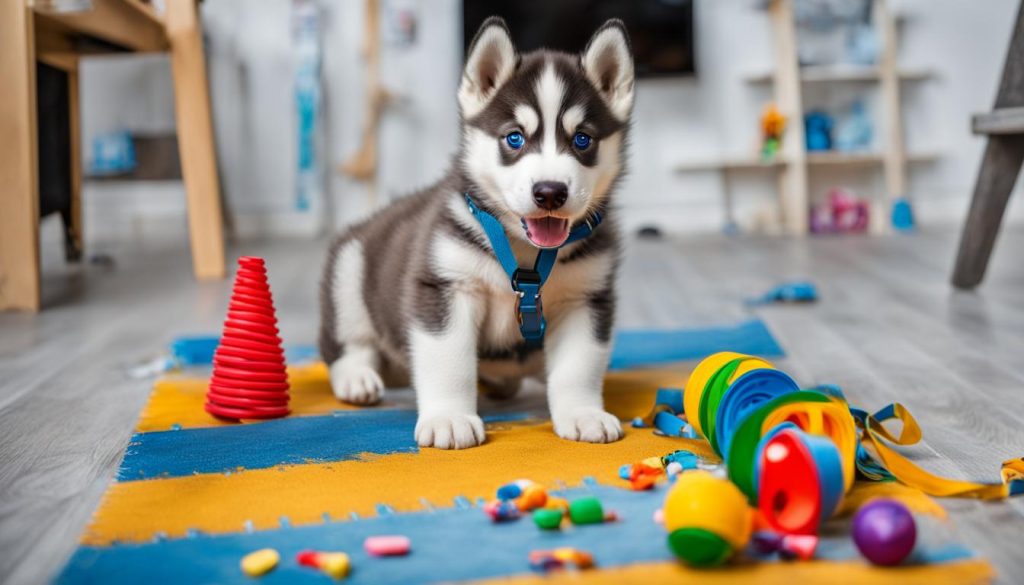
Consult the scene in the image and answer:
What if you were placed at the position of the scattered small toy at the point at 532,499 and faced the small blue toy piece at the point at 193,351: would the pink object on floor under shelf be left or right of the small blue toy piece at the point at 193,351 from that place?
right

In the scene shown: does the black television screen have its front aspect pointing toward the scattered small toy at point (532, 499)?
yes

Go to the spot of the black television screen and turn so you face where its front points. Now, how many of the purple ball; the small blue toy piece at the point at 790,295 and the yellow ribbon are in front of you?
3

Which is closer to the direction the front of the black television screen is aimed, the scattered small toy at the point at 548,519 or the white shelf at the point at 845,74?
the scattered small toy

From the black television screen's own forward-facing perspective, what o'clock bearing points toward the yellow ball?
The yellow ball is roughly at 12 o'clock from the black television screen.

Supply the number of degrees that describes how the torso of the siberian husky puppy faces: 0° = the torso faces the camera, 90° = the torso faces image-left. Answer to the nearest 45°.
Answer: approximately 315°

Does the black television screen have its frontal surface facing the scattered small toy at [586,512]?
yes

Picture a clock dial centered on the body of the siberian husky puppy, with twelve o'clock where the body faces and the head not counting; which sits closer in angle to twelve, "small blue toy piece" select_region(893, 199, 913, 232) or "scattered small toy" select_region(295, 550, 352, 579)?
the scattered small toy

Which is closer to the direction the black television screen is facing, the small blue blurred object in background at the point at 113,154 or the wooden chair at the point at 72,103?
the wooden chair

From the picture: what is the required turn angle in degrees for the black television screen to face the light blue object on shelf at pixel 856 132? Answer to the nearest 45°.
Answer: approximately 90° to its left
